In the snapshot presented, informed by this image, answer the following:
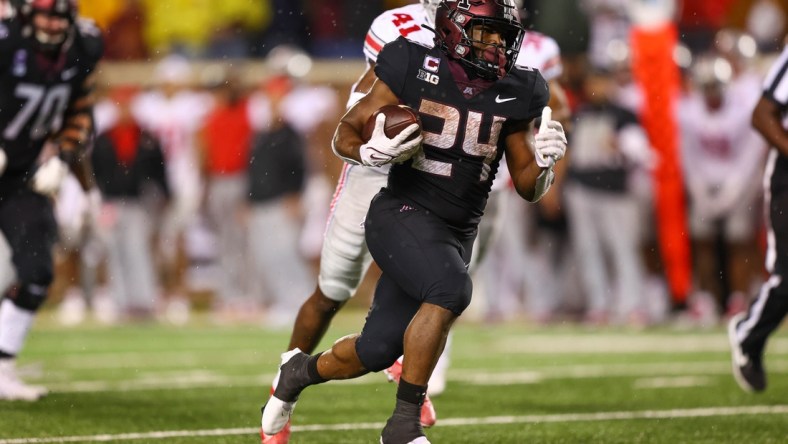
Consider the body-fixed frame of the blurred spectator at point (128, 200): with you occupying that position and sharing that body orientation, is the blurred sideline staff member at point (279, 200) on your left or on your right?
on your left

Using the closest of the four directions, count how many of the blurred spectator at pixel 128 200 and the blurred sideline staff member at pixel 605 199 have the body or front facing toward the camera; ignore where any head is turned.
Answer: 2

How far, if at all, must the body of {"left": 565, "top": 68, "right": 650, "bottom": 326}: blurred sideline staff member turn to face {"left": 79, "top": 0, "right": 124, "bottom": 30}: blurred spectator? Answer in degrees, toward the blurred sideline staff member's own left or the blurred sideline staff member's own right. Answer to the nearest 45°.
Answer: approximately 90° to the blurred sideline staff member's own right

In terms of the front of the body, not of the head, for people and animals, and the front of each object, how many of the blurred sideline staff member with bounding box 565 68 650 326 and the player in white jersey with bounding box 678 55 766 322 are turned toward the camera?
2

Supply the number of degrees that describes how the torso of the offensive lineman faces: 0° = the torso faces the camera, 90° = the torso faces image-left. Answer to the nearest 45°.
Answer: approximately 0°

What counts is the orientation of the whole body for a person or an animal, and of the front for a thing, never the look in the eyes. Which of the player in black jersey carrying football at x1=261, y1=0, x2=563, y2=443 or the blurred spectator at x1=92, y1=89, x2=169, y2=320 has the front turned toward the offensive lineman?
the blurred spectator

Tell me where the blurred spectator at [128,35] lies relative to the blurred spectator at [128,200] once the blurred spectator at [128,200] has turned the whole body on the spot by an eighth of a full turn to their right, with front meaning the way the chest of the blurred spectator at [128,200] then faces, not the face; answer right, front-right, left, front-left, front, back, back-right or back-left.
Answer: back-right
